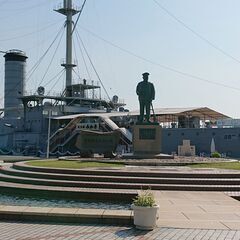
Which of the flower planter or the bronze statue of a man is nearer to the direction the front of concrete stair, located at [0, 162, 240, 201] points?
the flower planter

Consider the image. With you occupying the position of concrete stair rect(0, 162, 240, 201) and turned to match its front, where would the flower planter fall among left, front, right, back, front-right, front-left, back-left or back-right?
front

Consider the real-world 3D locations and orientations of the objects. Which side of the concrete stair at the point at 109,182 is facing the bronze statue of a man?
back

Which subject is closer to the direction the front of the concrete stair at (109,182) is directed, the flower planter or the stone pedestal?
the flower planter

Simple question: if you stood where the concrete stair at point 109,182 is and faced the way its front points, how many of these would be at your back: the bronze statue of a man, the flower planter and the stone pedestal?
2

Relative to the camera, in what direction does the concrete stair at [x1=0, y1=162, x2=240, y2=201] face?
facing the viewer

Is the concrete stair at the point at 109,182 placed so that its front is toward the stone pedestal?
no
